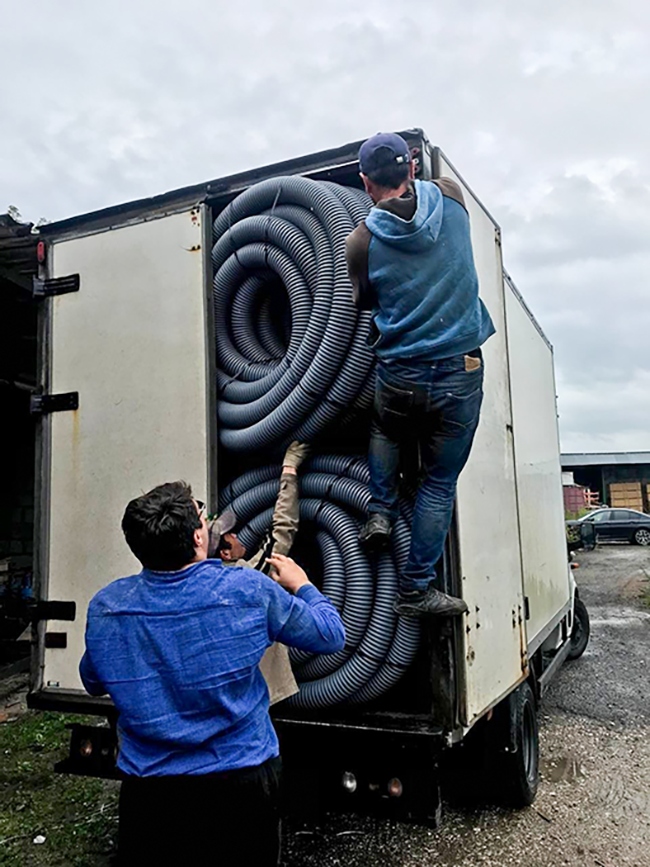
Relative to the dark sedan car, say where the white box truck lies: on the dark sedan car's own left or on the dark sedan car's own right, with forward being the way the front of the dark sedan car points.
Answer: on the dark sedan car's own left

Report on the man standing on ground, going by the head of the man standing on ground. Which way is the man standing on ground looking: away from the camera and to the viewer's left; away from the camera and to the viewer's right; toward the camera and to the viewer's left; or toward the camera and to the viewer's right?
away from the camera and to the viewer's right

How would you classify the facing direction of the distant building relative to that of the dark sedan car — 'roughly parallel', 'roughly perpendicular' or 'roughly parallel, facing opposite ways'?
roughly perpendicular

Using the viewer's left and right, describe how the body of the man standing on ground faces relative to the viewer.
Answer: facing away from the viewer

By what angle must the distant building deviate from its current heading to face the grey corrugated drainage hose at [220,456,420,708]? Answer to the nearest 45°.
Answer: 0° — it already faces it

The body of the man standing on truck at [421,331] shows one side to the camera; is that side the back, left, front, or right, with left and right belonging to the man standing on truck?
back
